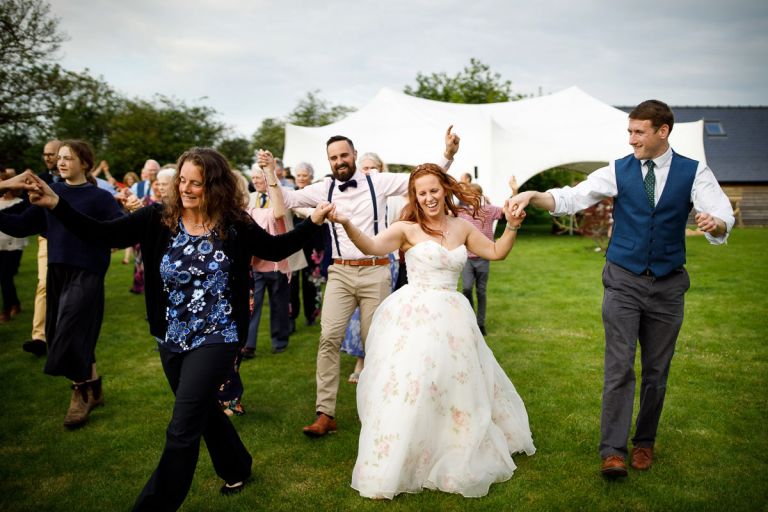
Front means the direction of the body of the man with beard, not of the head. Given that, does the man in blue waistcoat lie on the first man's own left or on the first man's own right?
on the first man's own left

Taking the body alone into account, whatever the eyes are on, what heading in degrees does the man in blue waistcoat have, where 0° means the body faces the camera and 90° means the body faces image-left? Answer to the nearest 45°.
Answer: approximately 0°

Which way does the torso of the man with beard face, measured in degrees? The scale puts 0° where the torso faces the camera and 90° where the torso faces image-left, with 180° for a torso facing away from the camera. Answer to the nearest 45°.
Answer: approximately 0°

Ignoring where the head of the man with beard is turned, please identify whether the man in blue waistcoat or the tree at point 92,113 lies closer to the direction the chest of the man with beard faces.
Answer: the man in blue waistcoat

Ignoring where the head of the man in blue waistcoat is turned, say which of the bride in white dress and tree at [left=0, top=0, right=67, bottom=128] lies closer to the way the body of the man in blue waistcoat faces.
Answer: the bride in white dress

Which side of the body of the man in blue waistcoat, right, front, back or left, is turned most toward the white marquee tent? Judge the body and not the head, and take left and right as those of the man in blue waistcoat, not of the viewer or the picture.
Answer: back

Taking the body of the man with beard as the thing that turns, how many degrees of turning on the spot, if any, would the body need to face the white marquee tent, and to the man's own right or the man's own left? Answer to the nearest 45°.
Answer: approximately 180°

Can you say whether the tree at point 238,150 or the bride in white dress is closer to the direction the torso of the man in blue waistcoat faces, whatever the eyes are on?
the bride in white dress

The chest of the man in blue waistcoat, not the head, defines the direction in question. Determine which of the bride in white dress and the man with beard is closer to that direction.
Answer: the bride in white dress

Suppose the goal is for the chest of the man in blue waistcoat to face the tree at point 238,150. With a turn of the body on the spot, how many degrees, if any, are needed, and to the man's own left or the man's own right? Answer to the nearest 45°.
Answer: approximately 135° to the man's own right
